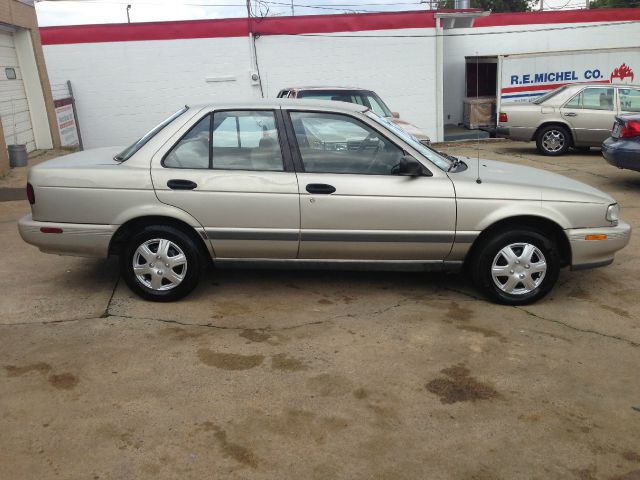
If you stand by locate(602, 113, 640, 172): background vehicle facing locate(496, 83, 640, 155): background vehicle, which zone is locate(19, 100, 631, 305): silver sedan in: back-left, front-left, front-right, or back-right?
back-left

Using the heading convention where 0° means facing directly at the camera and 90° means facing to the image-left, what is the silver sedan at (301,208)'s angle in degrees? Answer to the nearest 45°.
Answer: approximately 270°

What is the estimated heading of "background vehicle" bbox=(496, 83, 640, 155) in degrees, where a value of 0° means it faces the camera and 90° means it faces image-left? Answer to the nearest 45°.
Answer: approximately 270°

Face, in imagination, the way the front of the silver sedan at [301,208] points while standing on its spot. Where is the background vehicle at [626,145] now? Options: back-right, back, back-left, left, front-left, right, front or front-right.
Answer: front-left

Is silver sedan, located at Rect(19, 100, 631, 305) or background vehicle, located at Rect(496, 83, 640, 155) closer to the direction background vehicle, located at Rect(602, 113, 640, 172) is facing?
the background vehicle

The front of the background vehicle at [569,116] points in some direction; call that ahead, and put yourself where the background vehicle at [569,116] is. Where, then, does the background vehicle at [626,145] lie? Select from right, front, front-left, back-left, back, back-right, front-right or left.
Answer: right

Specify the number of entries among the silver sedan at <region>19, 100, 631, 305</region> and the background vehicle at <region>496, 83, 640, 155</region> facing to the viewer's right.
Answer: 2

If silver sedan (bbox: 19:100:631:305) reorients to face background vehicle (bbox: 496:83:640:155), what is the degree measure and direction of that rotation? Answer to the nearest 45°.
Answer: approximately 45° to its left

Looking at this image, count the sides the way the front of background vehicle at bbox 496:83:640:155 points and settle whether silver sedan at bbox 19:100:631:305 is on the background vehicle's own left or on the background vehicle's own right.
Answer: on the background vehicle's own right

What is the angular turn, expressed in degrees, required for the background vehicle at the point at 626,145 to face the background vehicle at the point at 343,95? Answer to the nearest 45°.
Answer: approximately 135° to its left

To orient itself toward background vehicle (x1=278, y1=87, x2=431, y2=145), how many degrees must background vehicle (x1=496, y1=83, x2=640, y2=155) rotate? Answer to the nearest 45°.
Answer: approximately 135° to its right

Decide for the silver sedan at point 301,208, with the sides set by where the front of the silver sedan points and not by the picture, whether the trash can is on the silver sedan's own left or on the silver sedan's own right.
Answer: on the silver sedan's own left

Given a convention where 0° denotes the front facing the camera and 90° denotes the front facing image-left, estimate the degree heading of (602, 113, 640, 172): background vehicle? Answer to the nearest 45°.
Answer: approximately 225°
